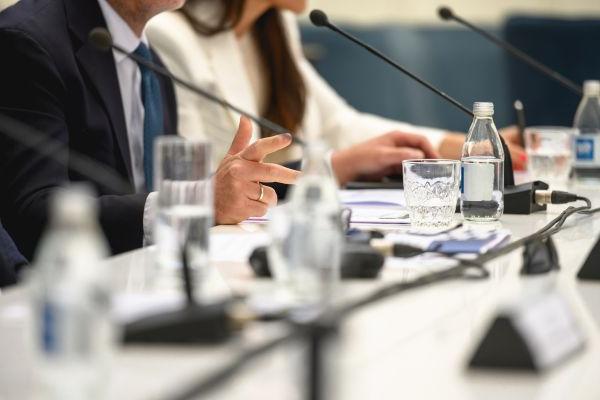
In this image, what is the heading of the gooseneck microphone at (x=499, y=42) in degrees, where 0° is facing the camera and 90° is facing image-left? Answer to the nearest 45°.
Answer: approximately 90°

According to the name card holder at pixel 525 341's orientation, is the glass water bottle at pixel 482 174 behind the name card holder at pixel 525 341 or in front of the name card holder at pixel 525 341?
behind

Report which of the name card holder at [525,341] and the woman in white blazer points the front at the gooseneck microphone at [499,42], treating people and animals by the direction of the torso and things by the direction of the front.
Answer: the woman in white blazer

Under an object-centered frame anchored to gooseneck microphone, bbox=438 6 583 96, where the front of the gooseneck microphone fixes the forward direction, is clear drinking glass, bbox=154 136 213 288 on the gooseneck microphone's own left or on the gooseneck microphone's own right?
on the gooseneck microphone's own left

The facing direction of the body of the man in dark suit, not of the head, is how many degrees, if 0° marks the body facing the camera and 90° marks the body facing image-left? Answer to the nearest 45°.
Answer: approximately 315°

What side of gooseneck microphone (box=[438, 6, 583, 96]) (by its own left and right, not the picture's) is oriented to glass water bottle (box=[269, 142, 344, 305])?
left

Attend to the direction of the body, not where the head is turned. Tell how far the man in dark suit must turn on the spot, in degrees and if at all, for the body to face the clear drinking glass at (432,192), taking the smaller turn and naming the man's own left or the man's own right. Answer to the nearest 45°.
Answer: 0° — they already face it

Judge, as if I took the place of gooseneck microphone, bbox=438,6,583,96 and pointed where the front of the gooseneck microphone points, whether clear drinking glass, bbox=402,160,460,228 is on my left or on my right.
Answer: on my left

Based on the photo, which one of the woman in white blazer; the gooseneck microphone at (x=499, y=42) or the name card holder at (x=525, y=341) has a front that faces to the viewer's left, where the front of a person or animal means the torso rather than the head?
the gooseneck microphone

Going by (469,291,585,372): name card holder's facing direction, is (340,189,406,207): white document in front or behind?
behind
